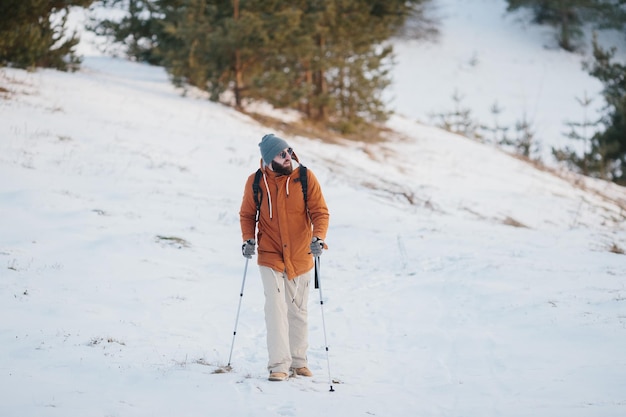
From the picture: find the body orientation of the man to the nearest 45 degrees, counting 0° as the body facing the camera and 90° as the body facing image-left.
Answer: approximately 0°

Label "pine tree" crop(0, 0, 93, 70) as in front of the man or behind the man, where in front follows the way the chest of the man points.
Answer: behind

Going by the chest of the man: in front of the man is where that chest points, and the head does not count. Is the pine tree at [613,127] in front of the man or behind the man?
behind

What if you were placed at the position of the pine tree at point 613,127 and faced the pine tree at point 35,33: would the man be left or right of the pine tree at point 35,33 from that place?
left
